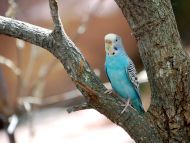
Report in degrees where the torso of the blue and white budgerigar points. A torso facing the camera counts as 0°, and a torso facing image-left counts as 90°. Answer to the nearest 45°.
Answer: approximately 45°
